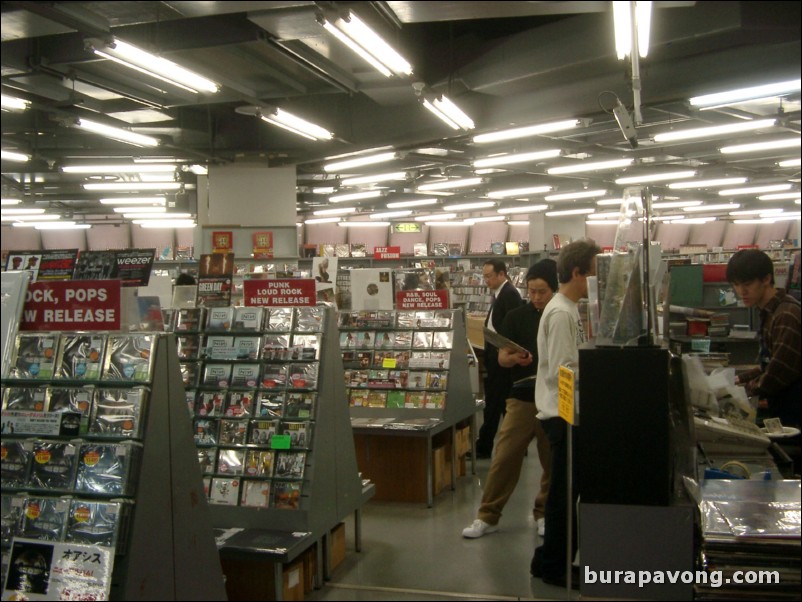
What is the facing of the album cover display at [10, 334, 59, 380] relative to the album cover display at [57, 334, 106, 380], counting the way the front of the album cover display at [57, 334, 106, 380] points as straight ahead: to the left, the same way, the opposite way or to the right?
the same way

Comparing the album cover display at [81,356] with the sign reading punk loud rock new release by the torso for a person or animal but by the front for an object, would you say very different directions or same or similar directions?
same or similar directions

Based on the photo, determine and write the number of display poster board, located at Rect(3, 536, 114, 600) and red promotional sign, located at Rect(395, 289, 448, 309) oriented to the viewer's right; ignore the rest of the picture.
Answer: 0

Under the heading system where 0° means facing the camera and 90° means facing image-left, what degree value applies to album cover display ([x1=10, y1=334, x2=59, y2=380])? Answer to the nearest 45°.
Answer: approximately 0°

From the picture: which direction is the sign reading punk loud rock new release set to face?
toward the camera

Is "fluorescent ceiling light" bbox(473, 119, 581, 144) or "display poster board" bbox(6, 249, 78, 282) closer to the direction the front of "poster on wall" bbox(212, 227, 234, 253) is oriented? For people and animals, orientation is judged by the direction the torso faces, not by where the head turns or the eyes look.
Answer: the display poster board

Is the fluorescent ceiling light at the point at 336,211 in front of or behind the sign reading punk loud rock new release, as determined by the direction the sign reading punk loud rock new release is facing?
behind

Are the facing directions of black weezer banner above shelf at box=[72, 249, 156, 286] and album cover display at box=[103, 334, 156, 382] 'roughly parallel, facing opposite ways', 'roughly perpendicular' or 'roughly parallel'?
roughly parallel

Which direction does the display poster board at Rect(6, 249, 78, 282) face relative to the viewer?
toward the camera

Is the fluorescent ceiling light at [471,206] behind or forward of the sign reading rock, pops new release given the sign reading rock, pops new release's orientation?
behind

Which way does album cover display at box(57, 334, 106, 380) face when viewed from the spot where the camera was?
facing the viewer
